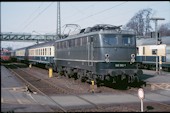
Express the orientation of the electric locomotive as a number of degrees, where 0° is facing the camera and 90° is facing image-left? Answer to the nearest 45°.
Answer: approximately 315°
